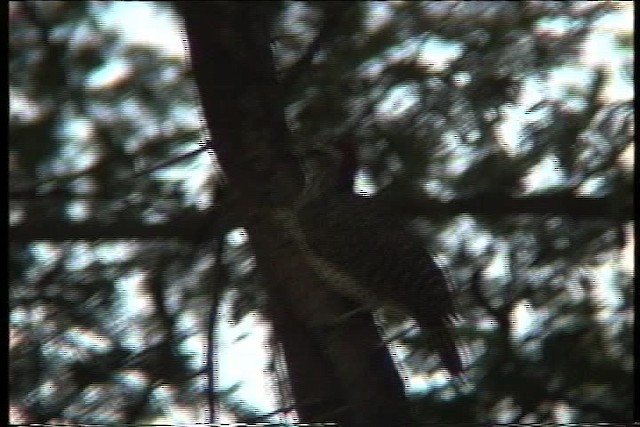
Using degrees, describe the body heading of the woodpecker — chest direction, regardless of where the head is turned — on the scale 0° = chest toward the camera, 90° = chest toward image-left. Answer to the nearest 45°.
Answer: approximately 90°
